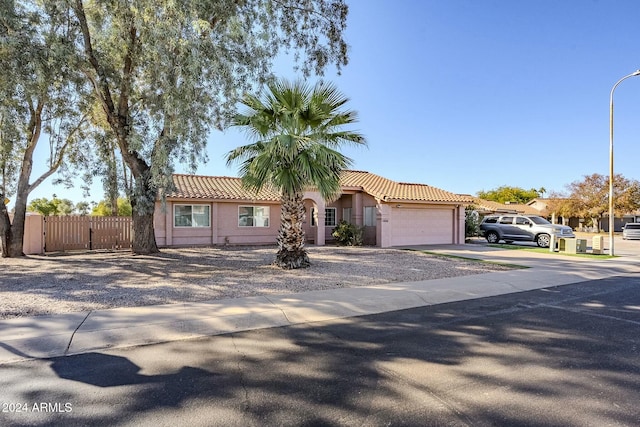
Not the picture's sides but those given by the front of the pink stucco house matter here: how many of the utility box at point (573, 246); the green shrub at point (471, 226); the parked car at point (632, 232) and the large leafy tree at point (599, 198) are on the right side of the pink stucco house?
0

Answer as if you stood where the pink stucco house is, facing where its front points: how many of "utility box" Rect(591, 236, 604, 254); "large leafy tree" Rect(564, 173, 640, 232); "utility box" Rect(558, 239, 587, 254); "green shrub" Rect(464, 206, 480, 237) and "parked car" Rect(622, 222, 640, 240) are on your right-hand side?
0

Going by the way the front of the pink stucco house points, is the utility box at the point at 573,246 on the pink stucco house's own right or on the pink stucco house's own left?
on the pink stucco house's own left

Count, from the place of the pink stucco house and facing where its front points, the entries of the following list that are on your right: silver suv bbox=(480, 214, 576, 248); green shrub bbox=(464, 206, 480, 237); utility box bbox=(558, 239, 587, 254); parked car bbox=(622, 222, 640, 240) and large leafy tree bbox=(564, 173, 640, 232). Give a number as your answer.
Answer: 0

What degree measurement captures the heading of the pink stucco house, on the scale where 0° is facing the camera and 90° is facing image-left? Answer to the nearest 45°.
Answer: approximately 0°

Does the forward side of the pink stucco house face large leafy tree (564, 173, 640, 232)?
no

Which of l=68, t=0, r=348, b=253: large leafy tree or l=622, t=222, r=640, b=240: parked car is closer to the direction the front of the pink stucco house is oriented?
the large leafy tree

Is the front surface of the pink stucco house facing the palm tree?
yes

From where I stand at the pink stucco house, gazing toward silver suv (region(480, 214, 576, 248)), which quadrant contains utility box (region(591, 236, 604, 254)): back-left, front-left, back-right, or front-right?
front-right

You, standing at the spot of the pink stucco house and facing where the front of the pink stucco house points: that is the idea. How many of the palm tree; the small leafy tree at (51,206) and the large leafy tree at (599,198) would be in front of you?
1
